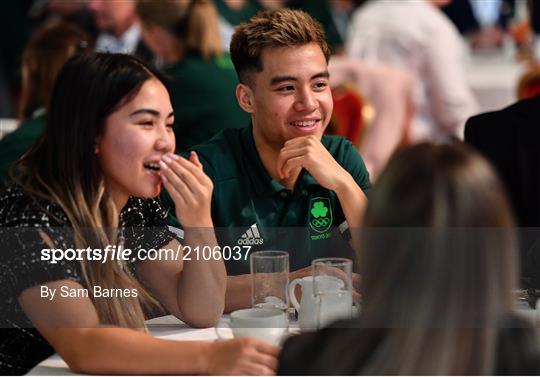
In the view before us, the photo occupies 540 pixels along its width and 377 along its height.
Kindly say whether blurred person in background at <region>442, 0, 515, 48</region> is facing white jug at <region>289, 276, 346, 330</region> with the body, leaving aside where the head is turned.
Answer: yes

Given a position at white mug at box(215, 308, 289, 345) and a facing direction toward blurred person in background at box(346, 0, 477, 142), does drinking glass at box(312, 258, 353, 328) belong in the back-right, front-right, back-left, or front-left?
front-right

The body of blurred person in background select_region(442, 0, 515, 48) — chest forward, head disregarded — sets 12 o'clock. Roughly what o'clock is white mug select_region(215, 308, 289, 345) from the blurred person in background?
The white mug is roughly at 12 o'clock from the blurred person in background.

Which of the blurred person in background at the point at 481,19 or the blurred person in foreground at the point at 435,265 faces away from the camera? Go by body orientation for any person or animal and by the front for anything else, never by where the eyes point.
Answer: the blurred person in foreground at the point at 435,265

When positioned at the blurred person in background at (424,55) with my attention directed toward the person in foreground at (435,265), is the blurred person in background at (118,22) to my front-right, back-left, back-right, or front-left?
back-right

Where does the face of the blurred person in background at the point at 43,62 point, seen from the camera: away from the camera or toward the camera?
away from the camera

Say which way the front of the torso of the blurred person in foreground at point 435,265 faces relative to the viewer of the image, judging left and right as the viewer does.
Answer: facing away from the viewer

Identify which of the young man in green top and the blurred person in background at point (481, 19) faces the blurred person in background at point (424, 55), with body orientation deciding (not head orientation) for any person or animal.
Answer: the blurred person in background at point (481, 19)

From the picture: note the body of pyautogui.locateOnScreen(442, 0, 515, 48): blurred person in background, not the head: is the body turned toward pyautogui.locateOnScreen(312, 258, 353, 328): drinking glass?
yes

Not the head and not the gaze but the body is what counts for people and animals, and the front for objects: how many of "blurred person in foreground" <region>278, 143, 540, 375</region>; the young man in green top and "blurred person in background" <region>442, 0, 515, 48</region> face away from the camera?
1

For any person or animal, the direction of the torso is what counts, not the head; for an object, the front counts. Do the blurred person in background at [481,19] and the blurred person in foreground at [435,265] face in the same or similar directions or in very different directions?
very different directions

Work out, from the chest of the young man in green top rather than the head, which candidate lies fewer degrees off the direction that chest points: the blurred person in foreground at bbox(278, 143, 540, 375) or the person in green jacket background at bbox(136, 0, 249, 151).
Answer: the blurred person in foreground

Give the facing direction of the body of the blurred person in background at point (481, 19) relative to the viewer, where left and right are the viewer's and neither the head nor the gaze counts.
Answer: facing the viewer

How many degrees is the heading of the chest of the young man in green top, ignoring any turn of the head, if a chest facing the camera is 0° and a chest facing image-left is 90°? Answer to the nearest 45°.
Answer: approximately 315°

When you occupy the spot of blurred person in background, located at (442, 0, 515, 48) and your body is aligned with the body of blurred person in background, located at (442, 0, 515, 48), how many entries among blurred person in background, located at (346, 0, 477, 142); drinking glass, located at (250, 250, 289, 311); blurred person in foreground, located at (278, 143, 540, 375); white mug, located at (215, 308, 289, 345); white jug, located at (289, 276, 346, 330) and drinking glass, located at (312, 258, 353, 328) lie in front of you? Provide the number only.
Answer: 6

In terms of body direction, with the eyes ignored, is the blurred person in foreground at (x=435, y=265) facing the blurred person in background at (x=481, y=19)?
yes

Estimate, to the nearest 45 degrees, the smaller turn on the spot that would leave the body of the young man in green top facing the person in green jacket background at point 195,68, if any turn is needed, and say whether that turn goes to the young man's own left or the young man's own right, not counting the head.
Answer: approximately 135° to the young man's own left
